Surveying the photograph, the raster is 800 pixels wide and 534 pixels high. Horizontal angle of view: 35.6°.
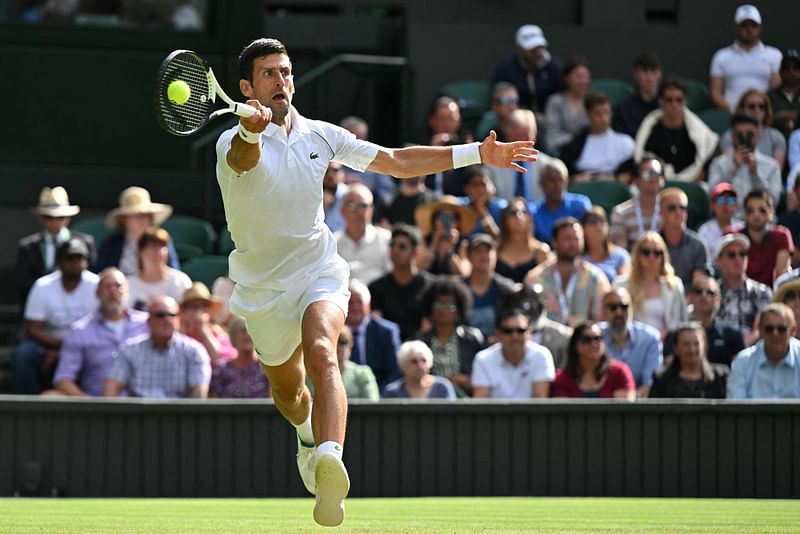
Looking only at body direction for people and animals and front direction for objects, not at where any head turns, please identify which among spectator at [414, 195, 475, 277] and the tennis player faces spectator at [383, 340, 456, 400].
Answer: spectator at [414, 195, 475, 277]

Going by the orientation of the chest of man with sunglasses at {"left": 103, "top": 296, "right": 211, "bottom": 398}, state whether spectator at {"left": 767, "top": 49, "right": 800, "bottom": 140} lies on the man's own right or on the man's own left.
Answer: on the man's own left

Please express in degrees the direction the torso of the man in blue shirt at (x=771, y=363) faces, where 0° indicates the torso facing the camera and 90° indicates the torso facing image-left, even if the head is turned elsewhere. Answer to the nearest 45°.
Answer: approximately 0°

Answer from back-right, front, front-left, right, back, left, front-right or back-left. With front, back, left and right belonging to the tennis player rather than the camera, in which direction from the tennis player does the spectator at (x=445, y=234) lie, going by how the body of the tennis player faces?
back

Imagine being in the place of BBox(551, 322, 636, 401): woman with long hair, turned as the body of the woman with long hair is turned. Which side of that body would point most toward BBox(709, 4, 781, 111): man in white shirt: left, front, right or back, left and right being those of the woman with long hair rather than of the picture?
back

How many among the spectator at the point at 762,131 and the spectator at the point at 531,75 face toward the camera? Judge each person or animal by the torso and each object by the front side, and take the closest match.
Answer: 2

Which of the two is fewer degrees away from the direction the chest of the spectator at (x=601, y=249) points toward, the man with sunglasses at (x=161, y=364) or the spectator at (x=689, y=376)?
the spectator

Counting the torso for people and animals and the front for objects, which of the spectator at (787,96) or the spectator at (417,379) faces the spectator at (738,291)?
the spectator at (787,96)

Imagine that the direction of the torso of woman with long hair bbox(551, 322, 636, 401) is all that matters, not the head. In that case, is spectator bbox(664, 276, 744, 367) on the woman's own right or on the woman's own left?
on the woman's own left

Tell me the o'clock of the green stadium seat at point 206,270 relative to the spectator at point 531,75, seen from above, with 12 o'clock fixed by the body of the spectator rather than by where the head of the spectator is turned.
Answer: The green stadium seat is roughly at 2 o'clock from the spectator.

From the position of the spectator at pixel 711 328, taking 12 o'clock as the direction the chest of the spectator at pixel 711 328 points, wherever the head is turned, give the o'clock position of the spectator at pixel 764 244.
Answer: the spectator at pixel 764 244 is roughly at 7 o'clock from the spectator at pixel 711 328.

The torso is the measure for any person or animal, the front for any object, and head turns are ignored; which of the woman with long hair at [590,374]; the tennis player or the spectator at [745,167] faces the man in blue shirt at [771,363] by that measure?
the spectator
